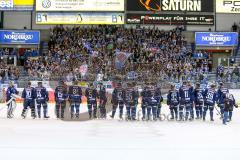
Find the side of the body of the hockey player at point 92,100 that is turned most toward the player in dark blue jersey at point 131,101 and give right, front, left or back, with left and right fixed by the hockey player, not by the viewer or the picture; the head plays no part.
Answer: right

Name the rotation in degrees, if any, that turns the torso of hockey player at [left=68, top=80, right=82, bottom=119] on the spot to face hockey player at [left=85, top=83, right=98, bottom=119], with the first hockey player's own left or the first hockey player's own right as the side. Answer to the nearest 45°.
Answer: approximately 90° to the first hockey player's own right

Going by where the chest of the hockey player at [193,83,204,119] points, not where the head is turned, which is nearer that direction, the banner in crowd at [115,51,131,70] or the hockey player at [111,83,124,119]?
the banner in crowd

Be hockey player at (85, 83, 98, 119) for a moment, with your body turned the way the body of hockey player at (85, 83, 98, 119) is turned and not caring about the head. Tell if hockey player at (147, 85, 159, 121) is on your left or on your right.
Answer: on your right

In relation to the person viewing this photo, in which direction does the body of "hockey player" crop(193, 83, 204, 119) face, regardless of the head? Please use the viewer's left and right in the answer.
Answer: facing away from the viewer

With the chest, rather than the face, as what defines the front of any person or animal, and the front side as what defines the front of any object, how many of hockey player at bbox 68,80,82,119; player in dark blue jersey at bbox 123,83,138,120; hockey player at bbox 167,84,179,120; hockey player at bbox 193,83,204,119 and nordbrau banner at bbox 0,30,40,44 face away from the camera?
4

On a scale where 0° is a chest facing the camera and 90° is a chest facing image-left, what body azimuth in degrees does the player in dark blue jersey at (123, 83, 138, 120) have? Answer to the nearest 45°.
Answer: approximately 180°

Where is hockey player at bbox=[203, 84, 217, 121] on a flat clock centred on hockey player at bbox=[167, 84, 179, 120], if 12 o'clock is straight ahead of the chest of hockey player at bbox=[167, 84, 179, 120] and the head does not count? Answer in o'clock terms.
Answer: hockey player at bbox=[203, 84, 217, 121] is roughly at 3 o'clock from hockey player at bbox=[167, 84, 179, 120].

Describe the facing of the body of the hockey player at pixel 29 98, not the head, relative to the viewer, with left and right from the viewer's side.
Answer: facing away from the viewer

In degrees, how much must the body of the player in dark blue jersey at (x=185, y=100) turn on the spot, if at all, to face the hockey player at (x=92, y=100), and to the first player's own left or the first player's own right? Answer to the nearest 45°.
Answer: approximately 90° to the first player's own left

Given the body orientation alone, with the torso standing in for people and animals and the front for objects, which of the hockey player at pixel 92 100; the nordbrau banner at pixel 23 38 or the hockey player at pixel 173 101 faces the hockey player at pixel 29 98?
the nordbrau banner

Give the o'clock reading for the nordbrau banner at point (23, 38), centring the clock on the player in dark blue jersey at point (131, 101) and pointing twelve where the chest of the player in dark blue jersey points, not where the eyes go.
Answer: The nordbrau banner is roughly at 11 o'clock from the player in dark blue jersey.

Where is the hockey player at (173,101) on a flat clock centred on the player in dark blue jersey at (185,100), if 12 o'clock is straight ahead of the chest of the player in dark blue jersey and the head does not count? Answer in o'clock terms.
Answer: The hockey player is roughly at 9 o'clock from the player in dark blue jersey.

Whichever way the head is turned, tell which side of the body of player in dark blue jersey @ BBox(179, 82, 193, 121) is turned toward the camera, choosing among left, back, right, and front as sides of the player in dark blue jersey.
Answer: back

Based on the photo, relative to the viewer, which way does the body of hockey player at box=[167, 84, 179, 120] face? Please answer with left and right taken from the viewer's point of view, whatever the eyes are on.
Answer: facing away from the viewer

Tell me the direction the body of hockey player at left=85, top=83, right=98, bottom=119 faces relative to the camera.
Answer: away from the camera

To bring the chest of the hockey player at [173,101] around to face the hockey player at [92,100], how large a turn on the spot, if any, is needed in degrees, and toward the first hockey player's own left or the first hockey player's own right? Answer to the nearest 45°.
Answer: approximately 90° to the first hockey player's own left
